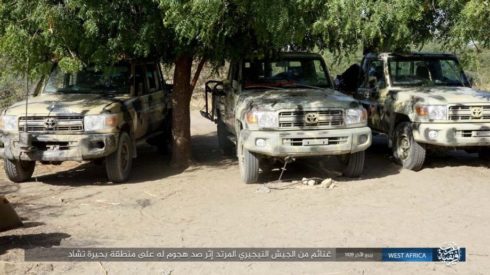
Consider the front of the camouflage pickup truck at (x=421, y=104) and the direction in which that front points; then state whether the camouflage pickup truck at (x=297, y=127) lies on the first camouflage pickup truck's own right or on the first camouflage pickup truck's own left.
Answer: on the first camouflage pickup truck's own right

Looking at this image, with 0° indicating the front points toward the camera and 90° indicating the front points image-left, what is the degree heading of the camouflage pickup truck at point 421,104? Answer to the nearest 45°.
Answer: approximately 315°

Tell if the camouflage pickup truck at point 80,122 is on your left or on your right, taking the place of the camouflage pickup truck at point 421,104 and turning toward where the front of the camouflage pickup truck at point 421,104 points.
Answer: on your right

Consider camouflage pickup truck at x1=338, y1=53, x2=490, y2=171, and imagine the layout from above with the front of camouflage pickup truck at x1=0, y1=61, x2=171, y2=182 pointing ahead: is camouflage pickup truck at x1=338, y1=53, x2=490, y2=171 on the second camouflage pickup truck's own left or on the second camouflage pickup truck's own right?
on the second camouflage pickup truck's own left

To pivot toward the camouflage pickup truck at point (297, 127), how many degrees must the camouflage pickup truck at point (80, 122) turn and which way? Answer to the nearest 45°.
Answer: approximately 90° to its left
